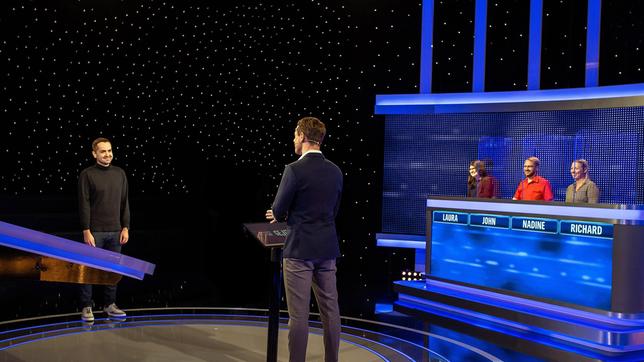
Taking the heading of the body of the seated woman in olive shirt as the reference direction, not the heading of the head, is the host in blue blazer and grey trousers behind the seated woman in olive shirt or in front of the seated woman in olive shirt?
in front

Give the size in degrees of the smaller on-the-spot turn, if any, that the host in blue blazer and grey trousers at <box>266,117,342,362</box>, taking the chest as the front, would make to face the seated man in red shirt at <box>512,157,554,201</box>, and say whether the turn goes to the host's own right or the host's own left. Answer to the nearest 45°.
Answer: approximately 90° to the host's own right

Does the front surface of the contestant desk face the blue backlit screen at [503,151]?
no

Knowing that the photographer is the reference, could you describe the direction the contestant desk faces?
facing the viewer and to the left of the viewer

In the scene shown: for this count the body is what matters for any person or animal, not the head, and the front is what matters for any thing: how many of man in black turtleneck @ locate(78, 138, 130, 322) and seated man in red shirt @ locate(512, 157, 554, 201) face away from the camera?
0

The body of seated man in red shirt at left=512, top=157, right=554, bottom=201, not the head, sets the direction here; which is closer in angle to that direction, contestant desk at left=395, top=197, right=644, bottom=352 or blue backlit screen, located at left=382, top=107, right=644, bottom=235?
the contestant desk

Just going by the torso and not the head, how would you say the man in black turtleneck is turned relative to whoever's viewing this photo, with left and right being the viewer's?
facing the viewer and to the right of the viewer

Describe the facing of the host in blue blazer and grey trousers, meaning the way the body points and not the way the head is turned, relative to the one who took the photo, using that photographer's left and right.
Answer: facing away from the viewer and to the left of the viewer

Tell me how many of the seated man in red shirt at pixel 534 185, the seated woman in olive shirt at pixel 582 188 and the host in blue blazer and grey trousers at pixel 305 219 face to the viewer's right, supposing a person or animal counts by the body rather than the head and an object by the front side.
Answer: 0

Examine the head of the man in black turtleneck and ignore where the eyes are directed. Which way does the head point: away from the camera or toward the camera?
toward the camera

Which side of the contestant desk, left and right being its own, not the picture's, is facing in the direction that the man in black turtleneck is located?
front

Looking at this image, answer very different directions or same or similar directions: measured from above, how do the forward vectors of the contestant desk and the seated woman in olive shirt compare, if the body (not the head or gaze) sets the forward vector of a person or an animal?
same or similar directions

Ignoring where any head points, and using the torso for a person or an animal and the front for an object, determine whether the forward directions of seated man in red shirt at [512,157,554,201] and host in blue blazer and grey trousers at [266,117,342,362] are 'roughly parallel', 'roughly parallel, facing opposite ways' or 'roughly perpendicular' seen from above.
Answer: roughly perpendicular

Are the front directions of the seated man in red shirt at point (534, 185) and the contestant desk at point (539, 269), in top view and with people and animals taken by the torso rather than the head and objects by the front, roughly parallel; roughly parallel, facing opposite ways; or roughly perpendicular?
roughly parallel

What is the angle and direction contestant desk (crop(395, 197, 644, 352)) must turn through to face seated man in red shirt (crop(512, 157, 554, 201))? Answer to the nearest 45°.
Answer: approximately 135° to its right

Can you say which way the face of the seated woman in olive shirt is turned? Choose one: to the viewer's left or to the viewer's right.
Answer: to the viewer's left

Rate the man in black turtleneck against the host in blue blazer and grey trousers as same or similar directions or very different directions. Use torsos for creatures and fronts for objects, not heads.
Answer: very different directions
